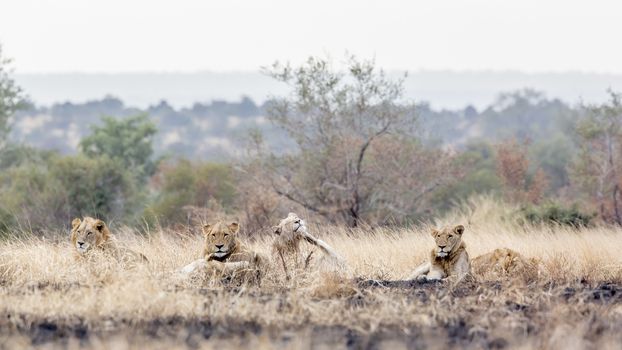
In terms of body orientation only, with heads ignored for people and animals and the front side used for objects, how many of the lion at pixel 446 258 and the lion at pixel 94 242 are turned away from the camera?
0

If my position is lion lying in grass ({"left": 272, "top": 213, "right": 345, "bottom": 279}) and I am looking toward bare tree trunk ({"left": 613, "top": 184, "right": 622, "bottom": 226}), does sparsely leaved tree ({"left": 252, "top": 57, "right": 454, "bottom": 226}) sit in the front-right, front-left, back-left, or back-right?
front-left

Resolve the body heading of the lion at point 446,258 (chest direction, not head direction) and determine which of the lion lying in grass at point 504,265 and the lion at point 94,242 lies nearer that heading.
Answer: the lion

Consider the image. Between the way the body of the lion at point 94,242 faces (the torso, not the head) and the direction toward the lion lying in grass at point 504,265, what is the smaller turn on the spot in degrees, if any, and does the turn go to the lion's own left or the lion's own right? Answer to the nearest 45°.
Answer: approximately 135° to the lion's own left

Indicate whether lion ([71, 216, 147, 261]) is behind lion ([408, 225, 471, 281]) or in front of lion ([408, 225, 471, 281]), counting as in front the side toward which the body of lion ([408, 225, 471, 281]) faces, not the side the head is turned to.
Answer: in front

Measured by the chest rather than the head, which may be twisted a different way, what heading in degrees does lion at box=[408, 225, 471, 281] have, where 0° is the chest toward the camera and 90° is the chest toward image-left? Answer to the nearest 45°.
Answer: approximately 45°

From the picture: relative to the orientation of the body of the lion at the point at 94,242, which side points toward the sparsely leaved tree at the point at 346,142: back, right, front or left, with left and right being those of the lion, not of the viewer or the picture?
back

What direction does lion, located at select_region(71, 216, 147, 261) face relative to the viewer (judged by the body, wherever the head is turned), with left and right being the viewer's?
facing the viewer and to the left of the viewer

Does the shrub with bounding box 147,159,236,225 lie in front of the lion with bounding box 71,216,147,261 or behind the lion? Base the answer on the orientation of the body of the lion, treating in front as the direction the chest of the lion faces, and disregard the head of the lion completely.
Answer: behind

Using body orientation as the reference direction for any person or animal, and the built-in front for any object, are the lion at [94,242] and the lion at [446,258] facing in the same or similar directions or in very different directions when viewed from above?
same or similar directions

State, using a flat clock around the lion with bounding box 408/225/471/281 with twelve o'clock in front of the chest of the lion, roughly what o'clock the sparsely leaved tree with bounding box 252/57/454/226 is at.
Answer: The sparsely leaved tree is roughly at 4 o'clock from the lion.

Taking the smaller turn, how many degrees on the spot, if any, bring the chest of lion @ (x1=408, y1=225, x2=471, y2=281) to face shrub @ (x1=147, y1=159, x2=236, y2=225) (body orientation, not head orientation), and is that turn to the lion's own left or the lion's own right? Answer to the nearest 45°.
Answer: approximately 90° to the lion's own right
